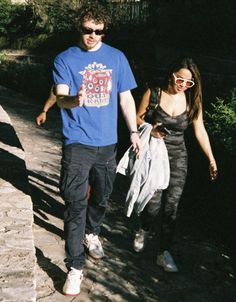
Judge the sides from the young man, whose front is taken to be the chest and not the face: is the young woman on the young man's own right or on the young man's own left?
on the young man's own left

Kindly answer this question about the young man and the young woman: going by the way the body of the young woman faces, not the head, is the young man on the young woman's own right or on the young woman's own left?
on the young woman's own right

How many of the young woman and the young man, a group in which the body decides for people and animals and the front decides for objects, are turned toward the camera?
2

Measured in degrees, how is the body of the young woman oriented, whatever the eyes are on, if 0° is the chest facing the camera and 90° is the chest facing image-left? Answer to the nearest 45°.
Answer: approximately 0°
